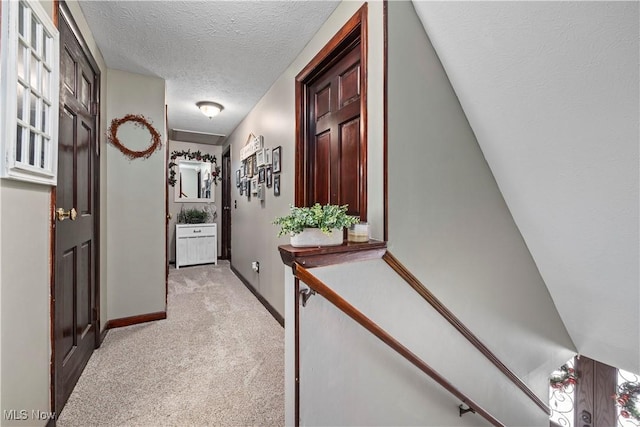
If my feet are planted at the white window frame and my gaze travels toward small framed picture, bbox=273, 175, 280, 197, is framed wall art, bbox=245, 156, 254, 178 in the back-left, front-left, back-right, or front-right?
front-left

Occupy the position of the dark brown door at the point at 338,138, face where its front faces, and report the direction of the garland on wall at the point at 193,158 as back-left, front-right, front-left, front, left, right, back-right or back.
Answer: right

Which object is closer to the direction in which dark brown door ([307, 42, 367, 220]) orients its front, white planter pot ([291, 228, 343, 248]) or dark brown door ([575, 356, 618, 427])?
the white planter pot

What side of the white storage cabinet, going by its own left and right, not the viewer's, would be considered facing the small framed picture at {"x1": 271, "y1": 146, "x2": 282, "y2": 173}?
front

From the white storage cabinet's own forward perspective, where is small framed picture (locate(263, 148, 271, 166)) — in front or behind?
in front

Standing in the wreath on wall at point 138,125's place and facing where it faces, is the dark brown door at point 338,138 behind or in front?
in front

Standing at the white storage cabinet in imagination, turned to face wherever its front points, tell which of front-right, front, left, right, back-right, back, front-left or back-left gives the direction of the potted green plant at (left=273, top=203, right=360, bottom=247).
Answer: front

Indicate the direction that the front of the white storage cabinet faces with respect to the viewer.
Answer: facing the viewer

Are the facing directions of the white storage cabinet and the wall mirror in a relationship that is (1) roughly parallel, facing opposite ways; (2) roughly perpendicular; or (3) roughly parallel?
roughly parallel

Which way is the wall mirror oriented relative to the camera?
toward the camera

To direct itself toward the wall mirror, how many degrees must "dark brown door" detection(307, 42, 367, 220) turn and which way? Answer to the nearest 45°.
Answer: approximately 90° to its right

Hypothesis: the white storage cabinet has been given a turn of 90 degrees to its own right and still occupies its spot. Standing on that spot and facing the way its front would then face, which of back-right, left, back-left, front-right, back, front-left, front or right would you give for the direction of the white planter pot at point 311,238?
left

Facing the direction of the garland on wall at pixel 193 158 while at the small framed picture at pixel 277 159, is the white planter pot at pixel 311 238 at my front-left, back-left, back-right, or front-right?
back-left

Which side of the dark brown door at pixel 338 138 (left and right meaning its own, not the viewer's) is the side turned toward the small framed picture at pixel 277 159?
right
